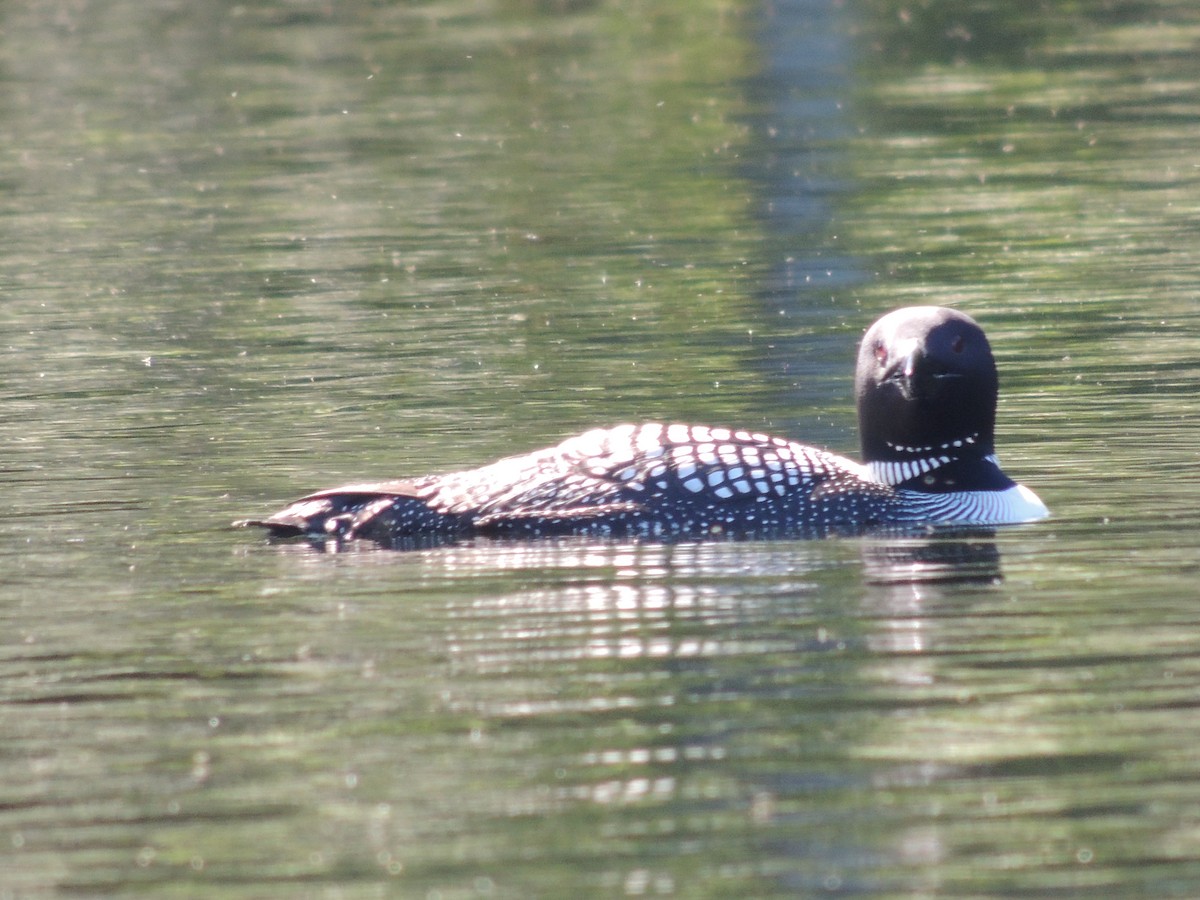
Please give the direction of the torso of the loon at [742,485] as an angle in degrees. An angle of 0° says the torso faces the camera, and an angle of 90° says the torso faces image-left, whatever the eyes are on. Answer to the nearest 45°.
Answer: approximately 270°
